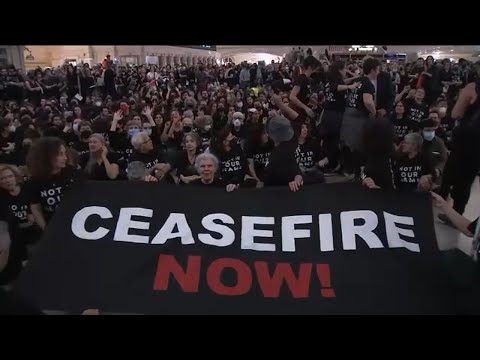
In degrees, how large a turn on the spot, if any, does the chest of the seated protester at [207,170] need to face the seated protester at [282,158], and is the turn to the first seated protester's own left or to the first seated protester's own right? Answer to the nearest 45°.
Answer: approximately 90° to the first seated protester's own left

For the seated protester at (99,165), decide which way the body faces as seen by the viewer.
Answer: toward the camera

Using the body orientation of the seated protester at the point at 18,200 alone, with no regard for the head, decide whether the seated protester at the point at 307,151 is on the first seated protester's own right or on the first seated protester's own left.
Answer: on the first seated protester's own left

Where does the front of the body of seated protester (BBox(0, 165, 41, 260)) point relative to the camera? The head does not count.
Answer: toward the camera

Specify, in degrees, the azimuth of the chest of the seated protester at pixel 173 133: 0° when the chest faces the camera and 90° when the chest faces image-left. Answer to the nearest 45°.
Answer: approximately 0°

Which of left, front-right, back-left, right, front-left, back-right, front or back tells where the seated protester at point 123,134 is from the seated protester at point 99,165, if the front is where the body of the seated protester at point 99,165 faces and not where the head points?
back

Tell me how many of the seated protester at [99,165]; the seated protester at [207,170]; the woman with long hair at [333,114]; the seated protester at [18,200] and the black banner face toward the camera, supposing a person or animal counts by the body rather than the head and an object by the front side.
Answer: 4

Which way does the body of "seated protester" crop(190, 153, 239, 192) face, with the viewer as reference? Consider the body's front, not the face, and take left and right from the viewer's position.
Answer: facing the viewer

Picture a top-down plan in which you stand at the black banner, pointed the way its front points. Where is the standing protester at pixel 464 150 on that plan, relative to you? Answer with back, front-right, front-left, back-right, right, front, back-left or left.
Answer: back-left

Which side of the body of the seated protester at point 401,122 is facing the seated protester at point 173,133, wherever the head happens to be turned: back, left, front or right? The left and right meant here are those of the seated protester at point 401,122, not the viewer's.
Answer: right

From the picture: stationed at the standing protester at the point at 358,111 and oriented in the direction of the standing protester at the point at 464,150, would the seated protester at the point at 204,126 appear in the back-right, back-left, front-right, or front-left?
back-right

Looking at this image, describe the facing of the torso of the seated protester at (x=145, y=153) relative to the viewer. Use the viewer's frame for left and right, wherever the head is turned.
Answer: facing the viewer and to the right of the viewer
